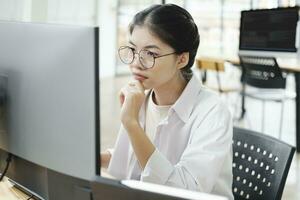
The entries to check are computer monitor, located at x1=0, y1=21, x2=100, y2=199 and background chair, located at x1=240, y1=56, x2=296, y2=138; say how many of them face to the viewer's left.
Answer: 0

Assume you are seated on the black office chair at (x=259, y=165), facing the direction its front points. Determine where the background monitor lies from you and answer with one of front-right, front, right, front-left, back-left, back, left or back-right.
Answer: back-right

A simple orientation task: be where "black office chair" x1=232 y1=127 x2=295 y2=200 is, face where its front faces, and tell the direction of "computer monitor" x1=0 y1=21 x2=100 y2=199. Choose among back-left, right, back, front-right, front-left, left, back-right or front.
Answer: front

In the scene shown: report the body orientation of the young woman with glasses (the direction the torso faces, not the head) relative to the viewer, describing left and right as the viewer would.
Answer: facing the viewer and to the left of the viewer

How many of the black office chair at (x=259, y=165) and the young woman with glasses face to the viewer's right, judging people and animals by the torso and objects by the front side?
0

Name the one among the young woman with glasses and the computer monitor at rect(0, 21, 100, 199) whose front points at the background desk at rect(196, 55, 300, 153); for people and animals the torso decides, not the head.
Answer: the computer monitor

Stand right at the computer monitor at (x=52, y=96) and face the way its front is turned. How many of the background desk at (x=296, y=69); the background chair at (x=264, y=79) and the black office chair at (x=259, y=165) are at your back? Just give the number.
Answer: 0

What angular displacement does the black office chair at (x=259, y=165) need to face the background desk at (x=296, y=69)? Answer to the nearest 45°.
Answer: approximately 135° to its right

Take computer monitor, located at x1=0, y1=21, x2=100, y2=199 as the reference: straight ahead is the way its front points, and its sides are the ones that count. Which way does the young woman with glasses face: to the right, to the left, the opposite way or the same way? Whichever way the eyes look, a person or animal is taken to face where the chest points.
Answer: the opposite way

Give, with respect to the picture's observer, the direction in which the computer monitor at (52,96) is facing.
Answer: facing away from the viewer and to the right of the viewer

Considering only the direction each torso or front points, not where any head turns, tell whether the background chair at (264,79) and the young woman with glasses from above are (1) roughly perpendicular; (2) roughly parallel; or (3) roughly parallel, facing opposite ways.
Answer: roughly perpendicular

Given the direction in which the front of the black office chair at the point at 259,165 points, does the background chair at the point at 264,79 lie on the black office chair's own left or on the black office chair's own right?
on the black office chair's own right

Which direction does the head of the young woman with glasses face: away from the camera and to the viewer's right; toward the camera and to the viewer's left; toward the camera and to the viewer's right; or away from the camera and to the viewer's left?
toward the camera and to the viewer's left
